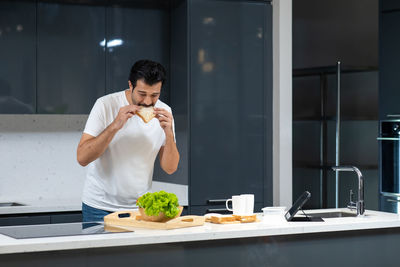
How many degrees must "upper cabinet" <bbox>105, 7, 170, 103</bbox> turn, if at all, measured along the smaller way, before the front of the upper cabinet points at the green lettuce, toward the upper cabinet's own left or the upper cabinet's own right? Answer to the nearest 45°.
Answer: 0° — it already faces it

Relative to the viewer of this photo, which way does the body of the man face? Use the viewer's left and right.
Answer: facing the viewer and to the right of the viewer

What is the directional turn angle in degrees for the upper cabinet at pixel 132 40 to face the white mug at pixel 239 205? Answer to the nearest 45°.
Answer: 0° — it already faces it

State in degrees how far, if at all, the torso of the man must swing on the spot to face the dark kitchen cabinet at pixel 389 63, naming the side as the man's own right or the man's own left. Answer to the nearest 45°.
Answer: approximately 90° to the man's own left

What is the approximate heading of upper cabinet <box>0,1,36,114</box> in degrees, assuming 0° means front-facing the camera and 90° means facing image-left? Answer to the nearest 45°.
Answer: approximately 0°

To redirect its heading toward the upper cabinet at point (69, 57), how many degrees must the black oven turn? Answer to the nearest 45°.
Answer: approximately 45° to its right

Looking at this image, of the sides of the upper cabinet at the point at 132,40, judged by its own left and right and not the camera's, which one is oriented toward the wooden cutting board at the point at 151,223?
front

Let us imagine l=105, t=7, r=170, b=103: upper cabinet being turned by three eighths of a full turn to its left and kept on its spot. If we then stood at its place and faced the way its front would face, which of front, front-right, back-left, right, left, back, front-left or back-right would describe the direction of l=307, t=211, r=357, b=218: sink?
right

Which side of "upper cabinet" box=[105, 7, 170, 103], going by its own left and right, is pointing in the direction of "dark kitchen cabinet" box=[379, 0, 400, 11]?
left

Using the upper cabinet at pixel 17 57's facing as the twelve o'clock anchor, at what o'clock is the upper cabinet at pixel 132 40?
the upper cabinet at pixel 132 40 is roughly at 9 o'clock from the upper cabinet at pixel 17 57.

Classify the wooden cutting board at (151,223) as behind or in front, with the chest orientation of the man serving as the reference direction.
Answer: in front

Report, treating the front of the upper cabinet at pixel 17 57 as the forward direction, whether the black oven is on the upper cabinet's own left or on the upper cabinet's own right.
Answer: on the upper cabinet's own left
